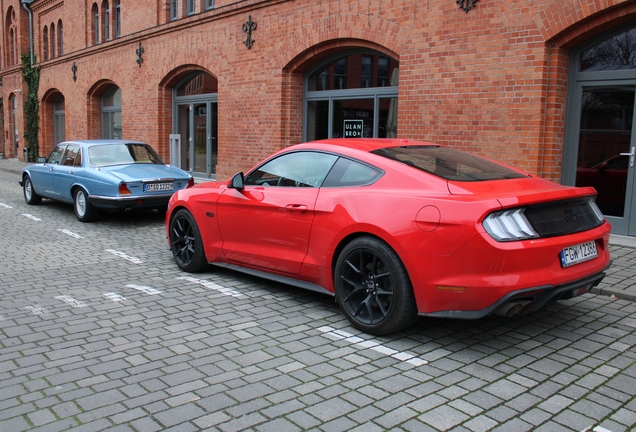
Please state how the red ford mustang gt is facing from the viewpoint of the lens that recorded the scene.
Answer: facing away from the viewer and to the left of the viewer

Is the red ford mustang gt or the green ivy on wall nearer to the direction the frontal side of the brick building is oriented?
the red ford mustang gt

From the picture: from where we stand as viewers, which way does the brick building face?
facing the viewer and to the left of the viewer

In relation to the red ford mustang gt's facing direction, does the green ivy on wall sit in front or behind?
in front

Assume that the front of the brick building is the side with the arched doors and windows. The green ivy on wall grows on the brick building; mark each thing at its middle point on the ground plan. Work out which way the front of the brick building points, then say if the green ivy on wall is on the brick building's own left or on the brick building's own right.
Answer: on the brick building's own right

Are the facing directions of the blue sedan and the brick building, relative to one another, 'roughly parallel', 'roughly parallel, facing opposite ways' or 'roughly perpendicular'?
roughly perpendicular

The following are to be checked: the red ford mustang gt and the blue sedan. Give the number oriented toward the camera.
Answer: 0

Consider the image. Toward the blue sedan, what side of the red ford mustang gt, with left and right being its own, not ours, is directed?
front

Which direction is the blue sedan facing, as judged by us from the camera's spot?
facing away from the viewer and to the left of the viewer

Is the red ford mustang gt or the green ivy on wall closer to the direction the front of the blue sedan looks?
the green ivy on wall

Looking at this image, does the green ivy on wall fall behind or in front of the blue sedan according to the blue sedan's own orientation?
in front

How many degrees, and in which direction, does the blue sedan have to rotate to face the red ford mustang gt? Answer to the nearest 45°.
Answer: approximately 135° to its left

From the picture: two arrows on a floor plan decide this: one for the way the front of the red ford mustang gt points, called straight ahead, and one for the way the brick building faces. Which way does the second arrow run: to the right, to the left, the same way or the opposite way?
to the left

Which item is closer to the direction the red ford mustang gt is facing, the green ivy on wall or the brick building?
the green ivy on wall
